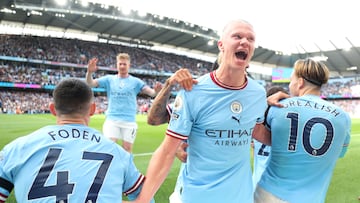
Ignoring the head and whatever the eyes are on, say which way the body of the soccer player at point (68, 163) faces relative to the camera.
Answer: away from the camera

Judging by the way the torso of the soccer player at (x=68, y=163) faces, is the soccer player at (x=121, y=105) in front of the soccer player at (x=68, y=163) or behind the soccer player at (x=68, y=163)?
in front

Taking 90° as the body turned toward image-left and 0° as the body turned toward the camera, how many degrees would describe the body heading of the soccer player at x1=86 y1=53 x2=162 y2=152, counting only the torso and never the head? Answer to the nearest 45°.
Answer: approximately 0°

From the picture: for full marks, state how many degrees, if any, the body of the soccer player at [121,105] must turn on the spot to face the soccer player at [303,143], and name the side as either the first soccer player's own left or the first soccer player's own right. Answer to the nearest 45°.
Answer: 0° — they already face them

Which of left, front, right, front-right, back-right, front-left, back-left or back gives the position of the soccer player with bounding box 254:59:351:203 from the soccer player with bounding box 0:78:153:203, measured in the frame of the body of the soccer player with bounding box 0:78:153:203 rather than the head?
right

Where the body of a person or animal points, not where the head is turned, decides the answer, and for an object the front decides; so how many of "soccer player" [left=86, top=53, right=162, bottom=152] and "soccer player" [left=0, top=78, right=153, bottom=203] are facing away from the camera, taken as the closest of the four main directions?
1

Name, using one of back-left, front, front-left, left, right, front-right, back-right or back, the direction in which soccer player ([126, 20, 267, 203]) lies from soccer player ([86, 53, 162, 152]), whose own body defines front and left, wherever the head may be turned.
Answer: front

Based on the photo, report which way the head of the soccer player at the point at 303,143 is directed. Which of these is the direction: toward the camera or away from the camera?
away from the camera

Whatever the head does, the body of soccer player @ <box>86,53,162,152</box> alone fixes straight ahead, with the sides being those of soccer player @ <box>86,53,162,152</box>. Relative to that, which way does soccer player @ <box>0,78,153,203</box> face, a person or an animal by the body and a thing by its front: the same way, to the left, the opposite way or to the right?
the opposite way

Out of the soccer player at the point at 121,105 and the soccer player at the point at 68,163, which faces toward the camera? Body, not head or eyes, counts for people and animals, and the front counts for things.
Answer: the soccer player at the point at 121,105

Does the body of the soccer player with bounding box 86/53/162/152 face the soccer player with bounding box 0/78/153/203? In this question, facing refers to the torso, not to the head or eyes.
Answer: yes

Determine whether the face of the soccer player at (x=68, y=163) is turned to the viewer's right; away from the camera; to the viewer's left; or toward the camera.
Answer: away from the camera
